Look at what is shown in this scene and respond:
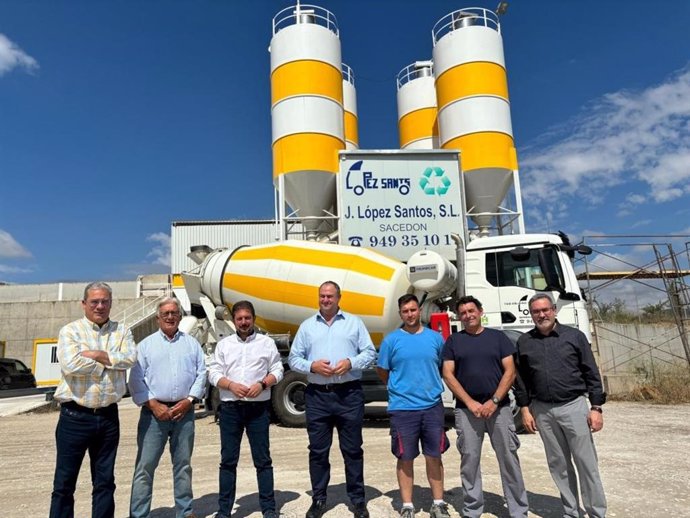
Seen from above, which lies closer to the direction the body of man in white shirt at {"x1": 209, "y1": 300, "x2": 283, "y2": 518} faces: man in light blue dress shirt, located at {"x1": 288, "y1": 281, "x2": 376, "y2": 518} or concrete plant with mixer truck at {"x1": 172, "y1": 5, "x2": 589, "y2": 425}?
the man in light blue dress shirt

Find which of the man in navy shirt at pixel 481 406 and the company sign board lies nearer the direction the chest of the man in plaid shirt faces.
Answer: the man in navy shirt

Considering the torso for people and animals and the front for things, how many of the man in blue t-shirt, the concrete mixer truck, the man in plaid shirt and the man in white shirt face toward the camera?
3

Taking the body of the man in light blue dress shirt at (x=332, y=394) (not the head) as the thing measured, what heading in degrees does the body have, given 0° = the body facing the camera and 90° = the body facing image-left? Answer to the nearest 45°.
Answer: approximately 0°

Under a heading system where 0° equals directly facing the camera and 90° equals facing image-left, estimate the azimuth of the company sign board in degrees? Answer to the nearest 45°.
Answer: approximately 0°

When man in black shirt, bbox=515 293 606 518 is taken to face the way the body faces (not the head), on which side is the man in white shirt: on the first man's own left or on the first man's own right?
on the first man's own right

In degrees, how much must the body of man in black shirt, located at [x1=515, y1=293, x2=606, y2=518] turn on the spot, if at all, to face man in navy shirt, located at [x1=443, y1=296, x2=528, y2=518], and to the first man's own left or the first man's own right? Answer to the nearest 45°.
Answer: approximately 90° to the first man's own right

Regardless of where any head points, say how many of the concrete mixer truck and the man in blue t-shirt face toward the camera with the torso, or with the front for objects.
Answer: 1
